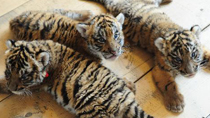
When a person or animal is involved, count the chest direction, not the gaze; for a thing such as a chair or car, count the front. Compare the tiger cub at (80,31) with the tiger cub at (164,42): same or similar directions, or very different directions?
same or similar directions

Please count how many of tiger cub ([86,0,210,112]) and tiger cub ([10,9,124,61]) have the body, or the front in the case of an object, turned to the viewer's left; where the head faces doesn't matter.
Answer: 0

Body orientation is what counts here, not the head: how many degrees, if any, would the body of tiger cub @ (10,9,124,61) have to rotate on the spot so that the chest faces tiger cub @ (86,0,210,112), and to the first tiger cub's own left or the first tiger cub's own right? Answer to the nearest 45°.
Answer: approximately 45° to the first tiger cub's own left

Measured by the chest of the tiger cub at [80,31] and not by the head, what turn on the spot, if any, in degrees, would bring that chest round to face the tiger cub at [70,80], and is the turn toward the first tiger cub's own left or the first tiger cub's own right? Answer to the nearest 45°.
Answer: approximately 90° to the first tiger cub's own right

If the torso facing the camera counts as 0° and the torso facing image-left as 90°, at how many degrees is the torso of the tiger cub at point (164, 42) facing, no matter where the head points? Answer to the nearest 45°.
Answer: approximately 315°

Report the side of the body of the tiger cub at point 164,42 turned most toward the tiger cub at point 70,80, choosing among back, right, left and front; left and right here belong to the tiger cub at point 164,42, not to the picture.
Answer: right

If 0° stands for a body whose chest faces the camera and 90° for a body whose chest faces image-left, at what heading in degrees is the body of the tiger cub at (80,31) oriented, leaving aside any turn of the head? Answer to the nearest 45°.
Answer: approximately 315°

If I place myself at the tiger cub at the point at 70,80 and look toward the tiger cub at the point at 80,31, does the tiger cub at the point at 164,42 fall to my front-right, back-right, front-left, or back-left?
front-right

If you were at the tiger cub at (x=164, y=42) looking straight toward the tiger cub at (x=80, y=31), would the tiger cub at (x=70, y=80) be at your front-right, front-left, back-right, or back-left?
front-left
